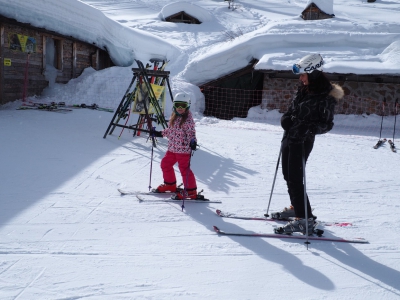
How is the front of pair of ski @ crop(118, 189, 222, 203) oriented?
to the viewer's left

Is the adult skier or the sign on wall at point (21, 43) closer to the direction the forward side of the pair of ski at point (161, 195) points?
the sign on wall

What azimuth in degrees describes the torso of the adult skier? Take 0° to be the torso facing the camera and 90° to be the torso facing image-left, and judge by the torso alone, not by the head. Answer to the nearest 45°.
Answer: approximately 90°

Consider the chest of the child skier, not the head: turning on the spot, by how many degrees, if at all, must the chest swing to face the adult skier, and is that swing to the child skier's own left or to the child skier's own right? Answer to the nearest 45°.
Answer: approximately 90° to the child skier's own left

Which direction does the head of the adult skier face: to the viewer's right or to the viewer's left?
to the viewer's left

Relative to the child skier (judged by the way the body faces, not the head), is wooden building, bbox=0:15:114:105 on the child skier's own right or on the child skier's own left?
on the child skier's own right

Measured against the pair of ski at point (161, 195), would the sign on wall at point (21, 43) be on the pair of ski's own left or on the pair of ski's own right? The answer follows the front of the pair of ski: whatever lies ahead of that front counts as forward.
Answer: on the pair of ski's own right

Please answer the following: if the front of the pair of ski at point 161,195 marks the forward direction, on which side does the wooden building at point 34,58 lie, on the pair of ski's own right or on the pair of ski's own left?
on the pair of ski's own right

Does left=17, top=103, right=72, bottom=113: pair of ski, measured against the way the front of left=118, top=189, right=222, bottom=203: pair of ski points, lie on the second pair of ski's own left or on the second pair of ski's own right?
on the second pair of ski's own right
